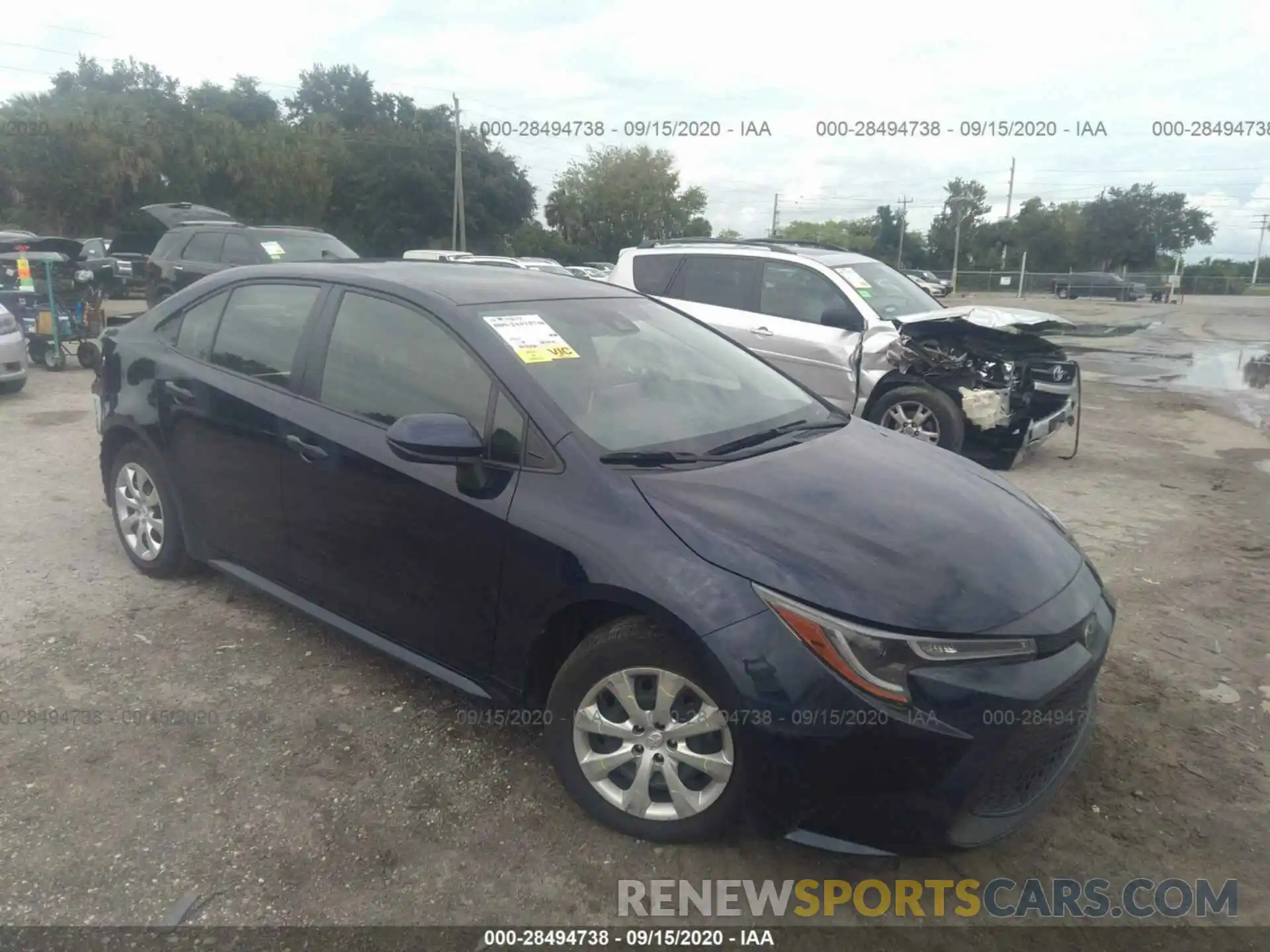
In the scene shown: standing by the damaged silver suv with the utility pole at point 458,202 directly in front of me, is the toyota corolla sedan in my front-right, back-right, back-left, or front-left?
back-left

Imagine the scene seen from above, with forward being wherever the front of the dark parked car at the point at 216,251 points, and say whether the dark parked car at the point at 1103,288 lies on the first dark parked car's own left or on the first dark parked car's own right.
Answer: on the first dark parked car's own left

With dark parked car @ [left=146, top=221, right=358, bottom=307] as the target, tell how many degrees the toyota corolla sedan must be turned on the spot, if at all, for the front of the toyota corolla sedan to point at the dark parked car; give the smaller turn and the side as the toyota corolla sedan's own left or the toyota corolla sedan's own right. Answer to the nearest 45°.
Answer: approximately 180°

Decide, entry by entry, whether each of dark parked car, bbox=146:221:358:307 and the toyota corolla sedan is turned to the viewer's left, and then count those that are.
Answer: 0

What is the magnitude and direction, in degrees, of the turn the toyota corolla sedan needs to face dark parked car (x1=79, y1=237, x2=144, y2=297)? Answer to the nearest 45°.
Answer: approximately 180°

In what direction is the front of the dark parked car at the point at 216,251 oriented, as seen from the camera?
facing the viewer and to the right of the viewer

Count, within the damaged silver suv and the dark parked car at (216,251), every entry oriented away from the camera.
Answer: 0

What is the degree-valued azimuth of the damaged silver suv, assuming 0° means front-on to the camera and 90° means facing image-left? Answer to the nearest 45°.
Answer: approximately 315°

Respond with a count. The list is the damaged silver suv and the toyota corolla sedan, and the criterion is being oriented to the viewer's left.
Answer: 0

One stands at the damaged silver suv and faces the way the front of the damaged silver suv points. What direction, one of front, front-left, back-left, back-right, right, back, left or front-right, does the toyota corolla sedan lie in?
front-right

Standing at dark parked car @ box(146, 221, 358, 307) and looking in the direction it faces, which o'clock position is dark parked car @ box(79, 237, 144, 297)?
dark parked car @ box(79, 237, 144, 297) is roughly at 7 o'clock from dark parked car @ box(146, 221, 358, 307).

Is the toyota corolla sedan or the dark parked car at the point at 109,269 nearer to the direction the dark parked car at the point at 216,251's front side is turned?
the toyota corolla sedan

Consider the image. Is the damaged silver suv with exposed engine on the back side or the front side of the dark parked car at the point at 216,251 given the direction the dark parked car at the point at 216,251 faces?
on the front side

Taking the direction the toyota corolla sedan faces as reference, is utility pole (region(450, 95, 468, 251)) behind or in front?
behind

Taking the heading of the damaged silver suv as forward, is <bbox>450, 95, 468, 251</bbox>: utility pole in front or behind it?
behind
